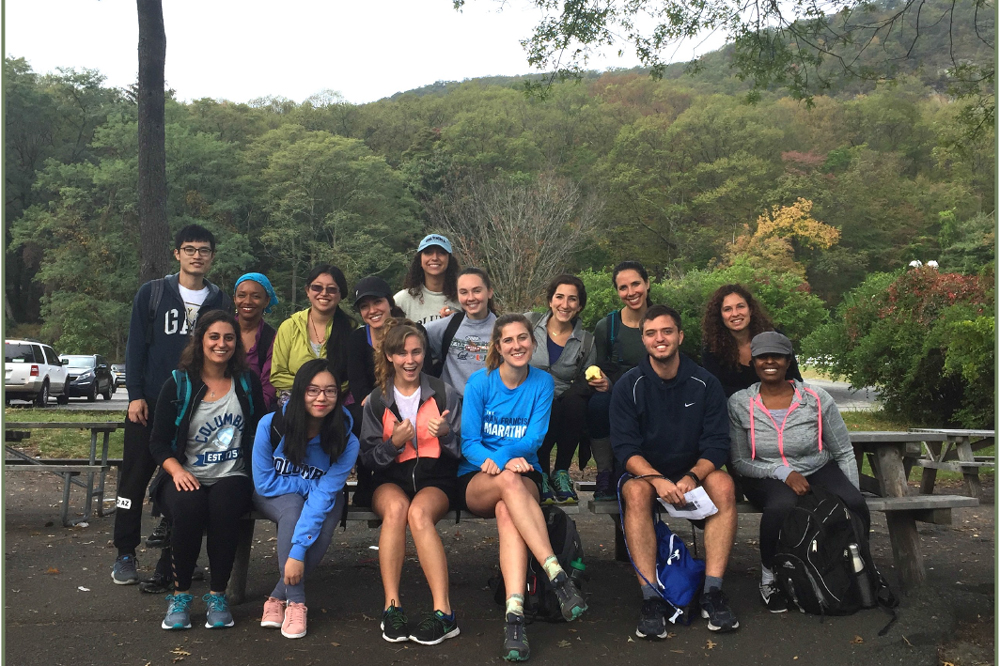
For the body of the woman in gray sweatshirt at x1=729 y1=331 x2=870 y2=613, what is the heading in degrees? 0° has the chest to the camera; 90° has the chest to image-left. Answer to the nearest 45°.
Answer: approximately 0°

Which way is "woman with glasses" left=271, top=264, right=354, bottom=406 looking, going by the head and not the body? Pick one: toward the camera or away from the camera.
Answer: toward the camera

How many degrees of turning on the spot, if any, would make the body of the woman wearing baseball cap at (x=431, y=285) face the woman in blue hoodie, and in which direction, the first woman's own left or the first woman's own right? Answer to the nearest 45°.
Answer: approximately 45° to the first woman's own right

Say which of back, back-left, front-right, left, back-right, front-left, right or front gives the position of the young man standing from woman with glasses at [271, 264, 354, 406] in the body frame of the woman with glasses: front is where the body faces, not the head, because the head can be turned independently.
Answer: right

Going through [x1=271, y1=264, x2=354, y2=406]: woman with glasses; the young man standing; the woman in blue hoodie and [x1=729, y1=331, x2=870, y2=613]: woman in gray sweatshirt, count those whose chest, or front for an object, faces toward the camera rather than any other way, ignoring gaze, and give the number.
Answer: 4

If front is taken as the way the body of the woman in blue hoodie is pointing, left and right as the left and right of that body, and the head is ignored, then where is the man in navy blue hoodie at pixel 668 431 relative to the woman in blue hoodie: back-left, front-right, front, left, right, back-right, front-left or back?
left

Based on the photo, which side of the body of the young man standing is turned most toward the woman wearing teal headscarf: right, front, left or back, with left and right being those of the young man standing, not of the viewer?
left

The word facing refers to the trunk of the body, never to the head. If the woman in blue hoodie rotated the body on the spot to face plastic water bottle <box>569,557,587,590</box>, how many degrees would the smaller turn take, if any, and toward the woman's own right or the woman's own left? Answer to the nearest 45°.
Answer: approximately 90° to the woman's own left

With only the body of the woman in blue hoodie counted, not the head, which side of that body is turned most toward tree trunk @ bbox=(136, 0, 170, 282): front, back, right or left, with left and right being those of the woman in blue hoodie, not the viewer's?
back

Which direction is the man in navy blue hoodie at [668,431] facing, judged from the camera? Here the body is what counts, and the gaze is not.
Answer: toward the camera

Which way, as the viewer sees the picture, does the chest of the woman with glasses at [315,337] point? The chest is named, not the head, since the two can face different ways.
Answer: toward the camera

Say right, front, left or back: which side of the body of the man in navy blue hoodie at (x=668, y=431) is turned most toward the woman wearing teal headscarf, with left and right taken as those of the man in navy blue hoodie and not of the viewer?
right

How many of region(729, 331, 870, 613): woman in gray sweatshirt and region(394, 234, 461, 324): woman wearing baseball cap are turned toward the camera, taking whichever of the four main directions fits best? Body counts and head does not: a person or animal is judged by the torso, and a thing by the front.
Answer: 2

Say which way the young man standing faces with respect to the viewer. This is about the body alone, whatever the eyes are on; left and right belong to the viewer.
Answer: facing the viewer
